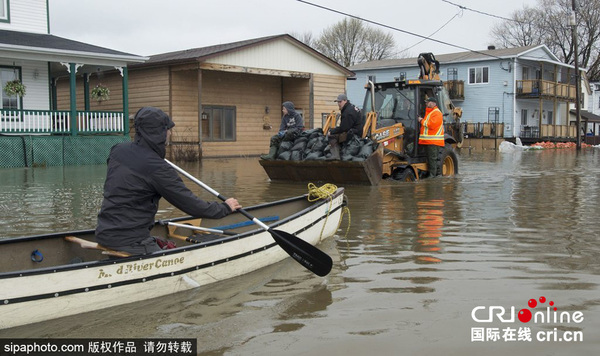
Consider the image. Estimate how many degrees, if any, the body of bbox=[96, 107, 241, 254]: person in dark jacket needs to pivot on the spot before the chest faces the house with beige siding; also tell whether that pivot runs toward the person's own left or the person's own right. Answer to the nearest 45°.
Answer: approximately 45° to the person's own left

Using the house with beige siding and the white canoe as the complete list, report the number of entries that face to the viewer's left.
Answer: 0

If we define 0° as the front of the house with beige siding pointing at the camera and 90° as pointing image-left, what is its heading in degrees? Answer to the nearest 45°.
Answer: approximately 315°

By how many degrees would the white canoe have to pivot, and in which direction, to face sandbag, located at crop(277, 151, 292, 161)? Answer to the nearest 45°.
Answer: approximately 45° to its left

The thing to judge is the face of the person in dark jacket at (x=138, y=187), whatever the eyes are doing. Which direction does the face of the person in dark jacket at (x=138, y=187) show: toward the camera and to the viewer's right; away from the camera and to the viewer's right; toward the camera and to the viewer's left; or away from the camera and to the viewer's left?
away from the camera and to the viewer's right

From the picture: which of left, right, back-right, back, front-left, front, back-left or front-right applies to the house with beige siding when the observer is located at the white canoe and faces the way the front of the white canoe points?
front-left

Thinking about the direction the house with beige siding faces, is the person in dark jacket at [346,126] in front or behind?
in front

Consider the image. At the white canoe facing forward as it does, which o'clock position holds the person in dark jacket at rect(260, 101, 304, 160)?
The person in dark jacket is roughly at 11 o'clock from the white canoe.

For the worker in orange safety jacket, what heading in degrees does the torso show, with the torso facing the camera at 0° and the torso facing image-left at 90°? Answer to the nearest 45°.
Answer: approximately 90°

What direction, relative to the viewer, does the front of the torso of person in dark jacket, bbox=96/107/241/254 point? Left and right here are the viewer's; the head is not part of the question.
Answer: facing away from the viewer and to the right of the viewer

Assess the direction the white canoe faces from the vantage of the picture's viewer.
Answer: facing away from the viewer and to the right of the viewer
